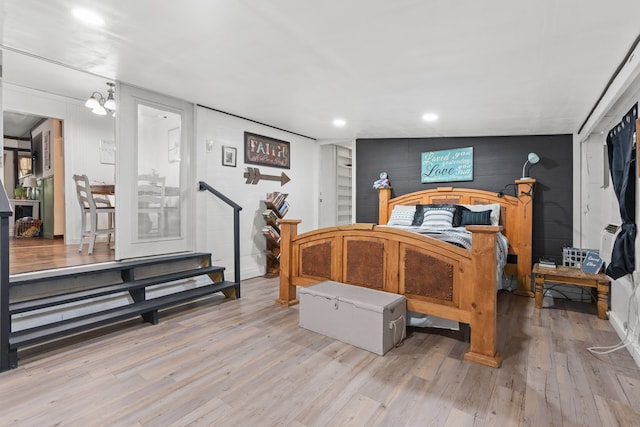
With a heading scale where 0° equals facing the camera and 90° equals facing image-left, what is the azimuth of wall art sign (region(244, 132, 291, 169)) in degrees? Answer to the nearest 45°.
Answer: approximately 315°

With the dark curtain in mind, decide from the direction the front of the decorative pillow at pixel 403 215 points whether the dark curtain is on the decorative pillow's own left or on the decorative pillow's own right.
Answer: on the decorative pillow's own left

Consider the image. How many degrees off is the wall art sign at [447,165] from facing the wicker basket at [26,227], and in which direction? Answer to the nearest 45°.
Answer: approximately 90° to its right

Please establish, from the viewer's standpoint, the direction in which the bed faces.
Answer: facing the viewer and to the left of the viewer

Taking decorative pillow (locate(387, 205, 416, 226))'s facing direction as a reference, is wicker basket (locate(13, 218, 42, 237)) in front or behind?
in front

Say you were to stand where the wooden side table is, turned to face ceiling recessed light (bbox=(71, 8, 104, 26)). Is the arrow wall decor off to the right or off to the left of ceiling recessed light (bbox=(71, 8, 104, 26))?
right

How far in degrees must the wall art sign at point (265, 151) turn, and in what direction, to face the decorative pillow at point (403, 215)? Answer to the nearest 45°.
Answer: approximately 45° to its left

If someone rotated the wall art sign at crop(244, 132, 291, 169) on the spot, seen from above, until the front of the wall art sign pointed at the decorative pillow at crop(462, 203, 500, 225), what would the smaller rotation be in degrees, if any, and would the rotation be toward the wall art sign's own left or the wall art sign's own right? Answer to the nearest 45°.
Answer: approximately 45° to the wall art sign's own left

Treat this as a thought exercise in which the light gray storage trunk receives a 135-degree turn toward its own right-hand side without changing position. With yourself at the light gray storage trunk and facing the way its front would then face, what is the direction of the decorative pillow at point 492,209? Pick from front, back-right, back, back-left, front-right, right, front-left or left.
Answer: front-right

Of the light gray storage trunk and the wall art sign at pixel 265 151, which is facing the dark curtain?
the wall art sign

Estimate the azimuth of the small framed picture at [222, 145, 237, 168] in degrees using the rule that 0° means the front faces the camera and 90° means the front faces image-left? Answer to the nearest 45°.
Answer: approximately 315°

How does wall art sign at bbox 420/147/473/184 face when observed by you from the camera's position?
facing the viewer

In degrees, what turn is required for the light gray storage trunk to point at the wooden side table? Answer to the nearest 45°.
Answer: approximately 180°

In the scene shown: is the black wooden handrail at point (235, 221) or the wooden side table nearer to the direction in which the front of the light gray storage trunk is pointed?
the black wooden handrail

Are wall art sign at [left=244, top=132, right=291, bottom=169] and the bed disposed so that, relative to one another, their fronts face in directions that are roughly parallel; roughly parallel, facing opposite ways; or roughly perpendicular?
roughly perpendicular

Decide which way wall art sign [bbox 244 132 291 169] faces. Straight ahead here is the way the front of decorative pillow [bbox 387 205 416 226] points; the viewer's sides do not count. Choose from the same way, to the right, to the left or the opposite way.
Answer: to the left

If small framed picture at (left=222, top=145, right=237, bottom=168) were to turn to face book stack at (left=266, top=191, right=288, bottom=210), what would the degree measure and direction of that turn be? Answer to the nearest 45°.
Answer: approximately 90° to its left

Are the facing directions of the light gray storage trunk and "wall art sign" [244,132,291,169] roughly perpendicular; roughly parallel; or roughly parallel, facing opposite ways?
roughly perpendicular
